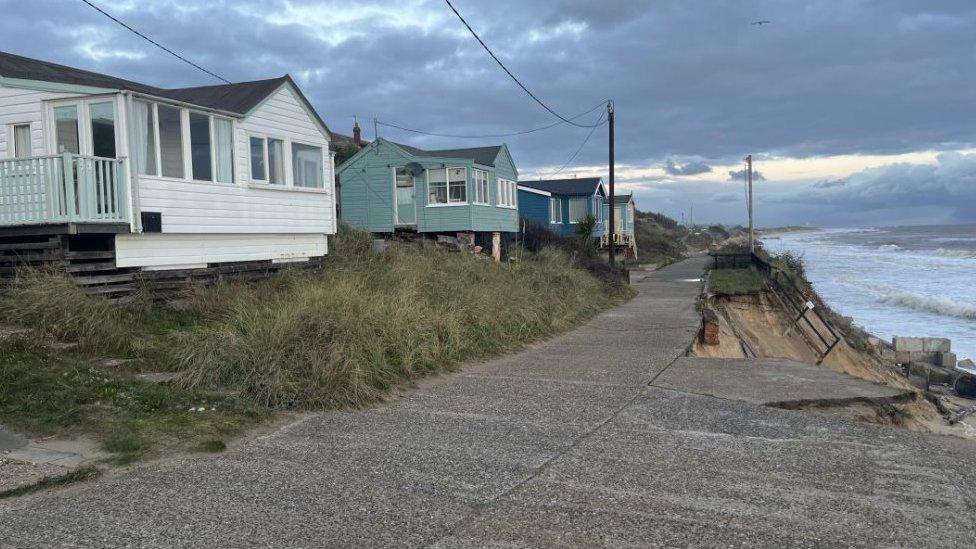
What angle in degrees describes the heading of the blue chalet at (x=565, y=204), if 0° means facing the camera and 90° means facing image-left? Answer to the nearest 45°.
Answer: approximately 315°

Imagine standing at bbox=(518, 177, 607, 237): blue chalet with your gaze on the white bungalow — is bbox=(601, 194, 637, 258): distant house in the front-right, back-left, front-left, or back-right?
back-left

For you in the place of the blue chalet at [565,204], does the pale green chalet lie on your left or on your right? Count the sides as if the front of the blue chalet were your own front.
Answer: on your right

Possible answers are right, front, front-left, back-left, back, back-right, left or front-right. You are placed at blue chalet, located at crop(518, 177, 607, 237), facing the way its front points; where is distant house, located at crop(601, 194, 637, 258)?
left

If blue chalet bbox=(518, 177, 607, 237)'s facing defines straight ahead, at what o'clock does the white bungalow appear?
The white bungalow is roughly at 2 o'clock from the blue chalet.

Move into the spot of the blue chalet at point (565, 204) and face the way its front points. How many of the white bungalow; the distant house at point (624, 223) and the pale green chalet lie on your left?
1
